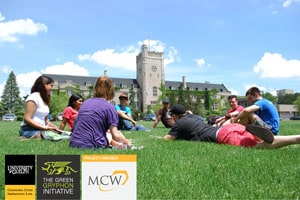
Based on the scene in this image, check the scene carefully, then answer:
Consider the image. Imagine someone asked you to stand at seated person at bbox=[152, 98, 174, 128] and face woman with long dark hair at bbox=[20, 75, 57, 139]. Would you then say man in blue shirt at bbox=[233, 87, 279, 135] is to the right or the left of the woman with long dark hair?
left

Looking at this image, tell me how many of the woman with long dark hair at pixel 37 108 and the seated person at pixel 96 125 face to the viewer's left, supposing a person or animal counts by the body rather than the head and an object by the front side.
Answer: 0

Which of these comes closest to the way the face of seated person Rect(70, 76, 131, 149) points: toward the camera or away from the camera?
away from the camera

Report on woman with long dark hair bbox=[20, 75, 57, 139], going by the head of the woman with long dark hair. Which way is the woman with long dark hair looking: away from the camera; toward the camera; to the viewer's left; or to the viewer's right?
to the viewer's right

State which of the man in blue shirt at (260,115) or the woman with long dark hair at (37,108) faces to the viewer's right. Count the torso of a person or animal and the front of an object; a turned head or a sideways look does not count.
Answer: the woman with long dark hair

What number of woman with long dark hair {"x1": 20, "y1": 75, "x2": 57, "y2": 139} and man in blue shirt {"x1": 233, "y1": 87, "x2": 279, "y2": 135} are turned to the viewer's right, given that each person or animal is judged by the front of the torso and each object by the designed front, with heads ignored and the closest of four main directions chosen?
1

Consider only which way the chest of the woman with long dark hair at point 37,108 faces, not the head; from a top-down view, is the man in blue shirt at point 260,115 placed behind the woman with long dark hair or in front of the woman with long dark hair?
in front

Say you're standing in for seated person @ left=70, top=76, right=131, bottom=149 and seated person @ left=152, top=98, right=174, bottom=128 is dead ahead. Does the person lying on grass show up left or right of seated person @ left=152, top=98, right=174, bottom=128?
right

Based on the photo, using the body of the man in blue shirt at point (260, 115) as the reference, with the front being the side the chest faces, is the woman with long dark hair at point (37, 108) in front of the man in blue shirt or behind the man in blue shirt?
in front

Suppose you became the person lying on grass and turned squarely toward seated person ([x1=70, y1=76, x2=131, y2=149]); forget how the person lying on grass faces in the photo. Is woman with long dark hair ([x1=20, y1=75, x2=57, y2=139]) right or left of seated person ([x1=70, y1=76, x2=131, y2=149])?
right

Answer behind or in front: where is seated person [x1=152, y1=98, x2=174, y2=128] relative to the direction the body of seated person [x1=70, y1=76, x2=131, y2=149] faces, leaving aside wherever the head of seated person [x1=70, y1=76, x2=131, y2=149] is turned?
in front

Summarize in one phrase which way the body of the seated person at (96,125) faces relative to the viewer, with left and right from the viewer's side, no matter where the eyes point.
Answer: facing away from the viewer and to the right of the viewer

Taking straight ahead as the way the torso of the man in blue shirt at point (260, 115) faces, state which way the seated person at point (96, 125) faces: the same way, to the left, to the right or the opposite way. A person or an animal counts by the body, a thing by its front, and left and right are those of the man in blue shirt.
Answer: to the right

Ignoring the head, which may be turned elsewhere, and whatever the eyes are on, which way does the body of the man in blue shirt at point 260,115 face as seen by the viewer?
to the viewer's left

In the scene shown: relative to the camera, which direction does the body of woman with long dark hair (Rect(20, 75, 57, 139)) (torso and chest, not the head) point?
to the viewer's right
